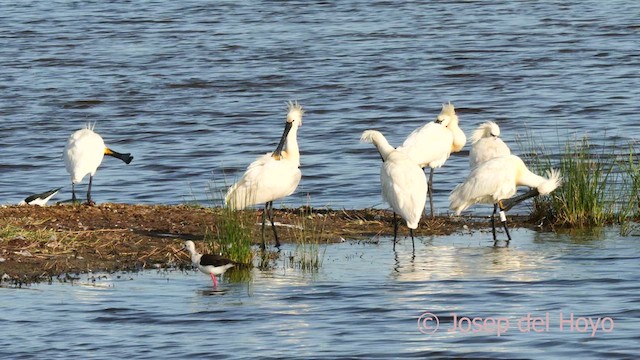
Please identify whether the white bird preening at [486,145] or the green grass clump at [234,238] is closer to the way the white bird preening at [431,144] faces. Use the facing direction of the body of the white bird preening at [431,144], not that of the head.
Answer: the white bird preening

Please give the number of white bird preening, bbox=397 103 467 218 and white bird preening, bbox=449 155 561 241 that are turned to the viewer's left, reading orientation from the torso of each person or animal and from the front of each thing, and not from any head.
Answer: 0

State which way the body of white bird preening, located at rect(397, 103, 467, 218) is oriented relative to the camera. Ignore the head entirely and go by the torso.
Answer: to the viewer's right

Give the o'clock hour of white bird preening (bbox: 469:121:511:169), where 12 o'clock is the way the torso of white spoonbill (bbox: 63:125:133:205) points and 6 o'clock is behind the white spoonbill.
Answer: The white bird preening is roughly at 3 o'clock from the white spoonbill.

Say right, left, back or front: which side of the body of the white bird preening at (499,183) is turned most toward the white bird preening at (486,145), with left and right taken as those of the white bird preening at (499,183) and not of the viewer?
left

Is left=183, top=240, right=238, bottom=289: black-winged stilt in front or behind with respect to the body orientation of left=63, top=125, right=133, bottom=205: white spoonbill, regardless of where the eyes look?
in front

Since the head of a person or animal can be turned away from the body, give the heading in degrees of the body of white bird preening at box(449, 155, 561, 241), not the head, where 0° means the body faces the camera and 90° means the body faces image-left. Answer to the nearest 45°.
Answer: approximately 270°

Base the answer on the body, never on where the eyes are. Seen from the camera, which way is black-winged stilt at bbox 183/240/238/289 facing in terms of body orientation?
to the viewer's left

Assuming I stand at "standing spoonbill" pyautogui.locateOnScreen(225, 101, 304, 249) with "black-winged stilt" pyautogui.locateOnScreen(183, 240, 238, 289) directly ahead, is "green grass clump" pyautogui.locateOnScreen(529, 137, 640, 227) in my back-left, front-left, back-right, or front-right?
back-left

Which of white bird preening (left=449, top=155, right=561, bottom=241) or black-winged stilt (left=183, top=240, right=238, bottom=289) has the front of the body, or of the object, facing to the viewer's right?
the white bird preening

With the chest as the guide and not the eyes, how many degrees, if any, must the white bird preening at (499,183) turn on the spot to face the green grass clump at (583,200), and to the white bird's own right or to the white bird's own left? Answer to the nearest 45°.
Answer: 0° — it already faces it
